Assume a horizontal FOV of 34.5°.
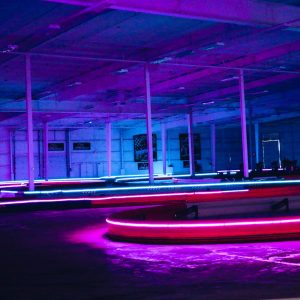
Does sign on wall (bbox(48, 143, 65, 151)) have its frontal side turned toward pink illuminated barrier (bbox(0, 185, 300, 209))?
yes

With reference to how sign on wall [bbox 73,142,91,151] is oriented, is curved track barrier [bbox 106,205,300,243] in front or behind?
in front

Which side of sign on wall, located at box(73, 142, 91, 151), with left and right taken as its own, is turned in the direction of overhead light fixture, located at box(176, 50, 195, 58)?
front

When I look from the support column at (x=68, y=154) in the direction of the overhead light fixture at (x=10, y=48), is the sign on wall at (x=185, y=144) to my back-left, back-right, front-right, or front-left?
back-left

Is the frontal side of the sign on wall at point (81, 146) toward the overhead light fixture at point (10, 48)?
yes

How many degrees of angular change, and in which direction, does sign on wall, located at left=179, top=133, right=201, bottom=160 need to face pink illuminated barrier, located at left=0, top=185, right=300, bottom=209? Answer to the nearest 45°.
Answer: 0° — it already faces it

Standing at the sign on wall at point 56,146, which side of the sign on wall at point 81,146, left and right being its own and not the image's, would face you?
right

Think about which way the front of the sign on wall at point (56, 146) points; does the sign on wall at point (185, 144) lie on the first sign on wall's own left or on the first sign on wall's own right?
on the first sign on wall's own left

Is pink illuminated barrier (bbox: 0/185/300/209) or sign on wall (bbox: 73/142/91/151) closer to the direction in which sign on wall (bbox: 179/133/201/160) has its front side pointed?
the pink illuminated barrier

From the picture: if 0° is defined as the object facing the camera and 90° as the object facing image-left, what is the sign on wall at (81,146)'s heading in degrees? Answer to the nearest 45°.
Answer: approximately 0°

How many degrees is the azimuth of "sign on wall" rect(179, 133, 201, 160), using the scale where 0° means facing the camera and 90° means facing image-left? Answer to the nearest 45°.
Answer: approximately 0°
